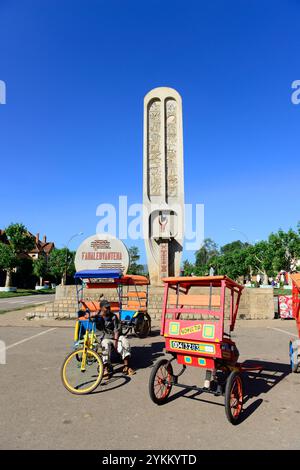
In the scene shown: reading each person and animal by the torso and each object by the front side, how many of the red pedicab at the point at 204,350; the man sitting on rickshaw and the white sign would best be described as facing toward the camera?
2

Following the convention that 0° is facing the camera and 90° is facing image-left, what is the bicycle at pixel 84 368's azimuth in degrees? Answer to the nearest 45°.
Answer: approximately 45°

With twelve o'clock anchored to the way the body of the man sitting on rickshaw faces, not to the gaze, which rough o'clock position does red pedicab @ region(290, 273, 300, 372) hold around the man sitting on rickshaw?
The red pedicab is roughly at 9 o'clock from the man sitting on rickshaw.

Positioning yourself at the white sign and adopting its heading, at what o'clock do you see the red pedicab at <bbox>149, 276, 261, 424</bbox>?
The red pedicab is roughly at 12 o'clock from the white sign.

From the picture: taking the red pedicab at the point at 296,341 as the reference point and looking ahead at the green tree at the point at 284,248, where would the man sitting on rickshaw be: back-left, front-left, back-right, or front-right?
back-left

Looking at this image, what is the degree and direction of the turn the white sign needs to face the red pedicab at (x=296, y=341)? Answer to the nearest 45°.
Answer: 0° — it already faces it

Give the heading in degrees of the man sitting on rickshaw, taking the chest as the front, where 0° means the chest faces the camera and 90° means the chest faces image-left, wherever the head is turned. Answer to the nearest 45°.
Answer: approximately 0°

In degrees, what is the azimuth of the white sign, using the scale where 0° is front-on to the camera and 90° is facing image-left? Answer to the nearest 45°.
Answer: approximately 0°

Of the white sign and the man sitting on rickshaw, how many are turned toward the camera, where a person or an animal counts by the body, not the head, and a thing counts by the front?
2

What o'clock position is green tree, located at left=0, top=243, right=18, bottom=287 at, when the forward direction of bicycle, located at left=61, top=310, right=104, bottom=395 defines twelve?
The green tree is roughly at 4 o'clock from the bicycle.
